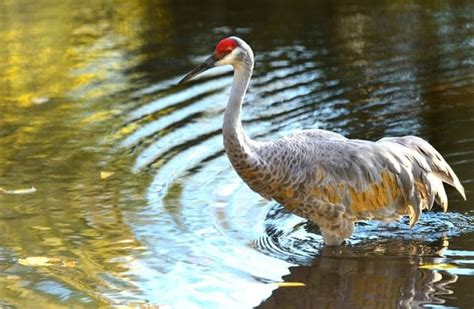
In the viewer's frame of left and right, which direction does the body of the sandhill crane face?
facing to the left of the viewer
